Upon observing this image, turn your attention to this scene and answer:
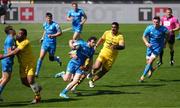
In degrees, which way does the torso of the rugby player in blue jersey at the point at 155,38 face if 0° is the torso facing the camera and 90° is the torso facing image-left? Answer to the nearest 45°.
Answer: approximately 0°

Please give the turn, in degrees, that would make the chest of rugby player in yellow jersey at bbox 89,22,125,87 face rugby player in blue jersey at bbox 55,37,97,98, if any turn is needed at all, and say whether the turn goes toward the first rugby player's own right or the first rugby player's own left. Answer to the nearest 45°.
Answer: approximately 45° to the first rugby player's own right

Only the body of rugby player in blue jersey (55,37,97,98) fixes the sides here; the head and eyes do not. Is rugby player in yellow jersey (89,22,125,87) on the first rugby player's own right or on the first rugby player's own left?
on the first rugby player's own left

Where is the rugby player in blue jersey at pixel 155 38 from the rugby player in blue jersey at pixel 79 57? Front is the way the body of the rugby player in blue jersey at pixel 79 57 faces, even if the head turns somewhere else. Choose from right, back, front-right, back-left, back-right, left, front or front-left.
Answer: left

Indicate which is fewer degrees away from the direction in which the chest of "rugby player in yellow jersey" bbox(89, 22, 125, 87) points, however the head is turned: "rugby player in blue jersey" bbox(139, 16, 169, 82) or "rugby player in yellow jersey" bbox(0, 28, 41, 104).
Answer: the rugby player in yellow jersey

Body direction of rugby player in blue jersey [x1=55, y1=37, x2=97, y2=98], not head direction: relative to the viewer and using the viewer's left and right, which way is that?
facing the viewer and to the right of the viewer

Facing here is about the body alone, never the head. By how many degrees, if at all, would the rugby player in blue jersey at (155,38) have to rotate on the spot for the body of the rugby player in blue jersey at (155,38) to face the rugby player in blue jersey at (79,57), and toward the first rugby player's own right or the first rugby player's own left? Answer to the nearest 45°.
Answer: approximately 45° to the first rugby player's own right

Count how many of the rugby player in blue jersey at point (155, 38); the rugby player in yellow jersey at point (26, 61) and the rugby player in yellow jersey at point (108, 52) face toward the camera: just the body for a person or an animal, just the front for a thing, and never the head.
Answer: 2

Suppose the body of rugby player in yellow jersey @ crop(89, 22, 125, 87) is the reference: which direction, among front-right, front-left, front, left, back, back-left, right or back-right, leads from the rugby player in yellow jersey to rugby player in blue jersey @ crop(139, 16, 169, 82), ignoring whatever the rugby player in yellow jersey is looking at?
back-left

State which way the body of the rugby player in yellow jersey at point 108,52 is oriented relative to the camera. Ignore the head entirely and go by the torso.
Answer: toward the camera
